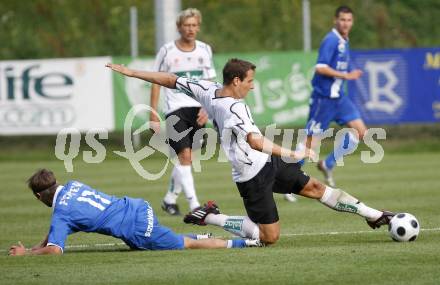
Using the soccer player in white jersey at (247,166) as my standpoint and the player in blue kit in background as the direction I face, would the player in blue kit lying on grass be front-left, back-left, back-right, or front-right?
back-left

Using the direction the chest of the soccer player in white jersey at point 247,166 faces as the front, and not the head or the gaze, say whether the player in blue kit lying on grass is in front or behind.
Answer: behind

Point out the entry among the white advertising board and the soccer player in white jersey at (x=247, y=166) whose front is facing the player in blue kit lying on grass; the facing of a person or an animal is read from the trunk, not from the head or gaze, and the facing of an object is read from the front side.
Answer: the white advertising board
